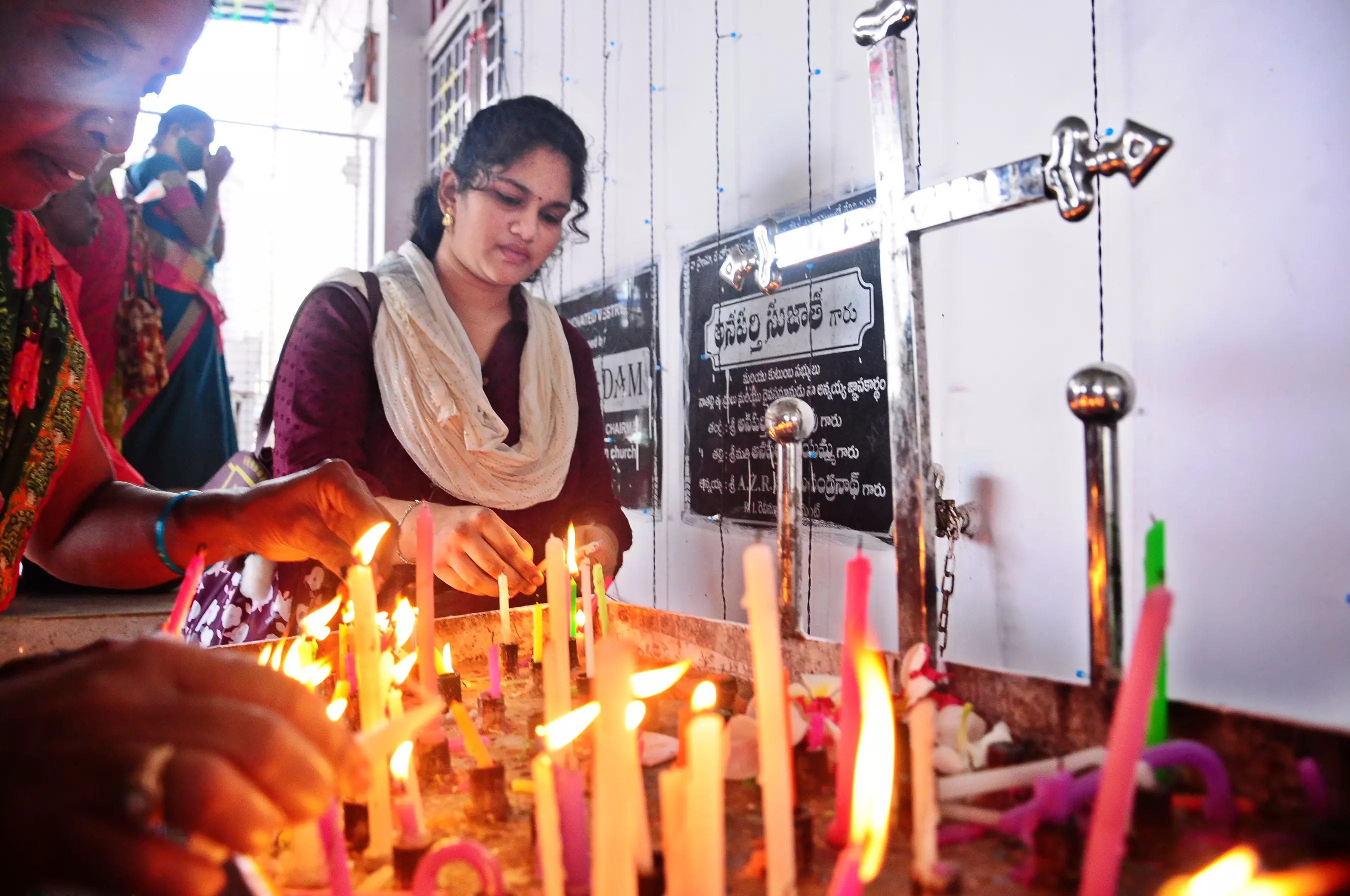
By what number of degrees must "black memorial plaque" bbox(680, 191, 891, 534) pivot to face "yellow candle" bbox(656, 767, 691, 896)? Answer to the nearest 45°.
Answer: approximately 45° to its left

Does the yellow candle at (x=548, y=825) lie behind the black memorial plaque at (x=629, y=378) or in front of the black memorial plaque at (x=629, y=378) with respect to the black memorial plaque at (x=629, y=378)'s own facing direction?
in front

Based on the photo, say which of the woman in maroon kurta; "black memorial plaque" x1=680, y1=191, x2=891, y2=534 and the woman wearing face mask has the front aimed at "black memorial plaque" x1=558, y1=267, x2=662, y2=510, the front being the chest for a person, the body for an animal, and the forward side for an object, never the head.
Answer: the woman wearing face mask

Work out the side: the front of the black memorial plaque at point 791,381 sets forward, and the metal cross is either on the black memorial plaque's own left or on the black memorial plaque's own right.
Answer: on the black memorial plaque's own left

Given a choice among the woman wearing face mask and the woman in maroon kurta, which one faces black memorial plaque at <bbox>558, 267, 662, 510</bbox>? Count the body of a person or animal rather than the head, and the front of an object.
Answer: the woman wearing face mask

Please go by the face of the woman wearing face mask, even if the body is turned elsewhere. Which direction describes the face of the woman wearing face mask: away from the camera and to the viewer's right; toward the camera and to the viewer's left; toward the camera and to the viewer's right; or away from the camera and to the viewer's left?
toward the camera and to the viewer's right

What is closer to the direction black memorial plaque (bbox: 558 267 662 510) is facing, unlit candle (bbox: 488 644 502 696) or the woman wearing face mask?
the unlit candle

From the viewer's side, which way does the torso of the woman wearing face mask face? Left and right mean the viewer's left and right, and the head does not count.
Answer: facing the viewer and to the right of the viewer

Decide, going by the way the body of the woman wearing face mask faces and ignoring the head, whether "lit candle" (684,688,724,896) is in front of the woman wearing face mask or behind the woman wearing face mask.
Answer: in front

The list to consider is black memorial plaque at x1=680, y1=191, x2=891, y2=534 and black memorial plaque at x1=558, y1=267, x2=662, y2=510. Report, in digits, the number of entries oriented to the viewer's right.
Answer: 0

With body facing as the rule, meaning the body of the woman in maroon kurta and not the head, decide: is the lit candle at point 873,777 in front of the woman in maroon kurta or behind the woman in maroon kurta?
in front

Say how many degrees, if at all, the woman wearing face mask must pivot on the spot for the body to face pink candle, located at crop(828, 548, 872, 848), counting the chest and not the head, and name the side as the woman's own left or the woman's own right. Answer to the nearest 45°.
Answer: approximately 45° to the woman's own right

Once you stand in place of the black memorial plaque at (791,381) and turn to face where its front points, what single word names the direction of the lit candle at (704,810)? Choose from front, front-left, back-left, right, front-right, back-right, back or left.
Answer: front-left
